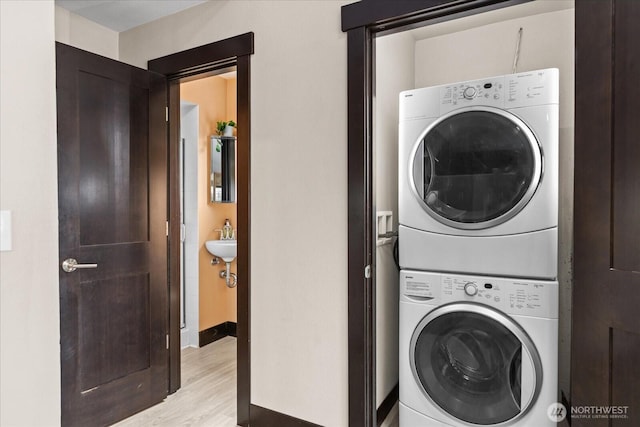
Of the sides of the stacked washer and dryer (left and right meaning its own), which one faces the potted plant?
right

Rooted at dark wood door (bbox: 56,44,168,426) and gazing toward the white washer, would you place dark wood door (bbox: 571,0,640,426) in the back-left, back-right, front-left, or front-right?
front-right

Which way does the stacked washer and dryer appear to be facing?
toward the camera

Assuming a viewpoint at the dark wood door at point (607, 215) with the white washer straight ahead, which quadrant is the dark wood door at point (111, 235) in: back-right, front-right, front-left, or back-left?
front-left

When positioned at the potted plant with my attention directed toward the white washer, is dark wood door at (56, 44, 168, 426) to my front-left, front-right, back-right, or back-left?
front-right

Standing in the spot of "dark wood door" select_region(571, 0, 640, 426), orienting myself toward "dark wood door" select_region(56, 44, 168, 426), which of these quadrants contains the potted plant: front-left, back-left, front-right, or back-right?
front-right

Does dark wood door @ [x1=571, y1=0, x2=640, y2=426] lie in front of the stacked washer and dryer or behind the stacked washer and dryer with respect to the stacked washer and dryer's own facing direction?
in front

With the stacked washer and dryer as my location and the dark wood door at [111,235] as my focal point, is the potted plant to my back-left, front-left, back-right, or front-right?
front-right

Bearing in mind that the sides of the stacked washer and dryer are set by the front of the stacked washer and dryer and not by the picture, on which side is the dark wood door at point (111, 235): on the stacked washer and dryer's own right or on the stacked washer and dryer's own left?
on the stacked washer and dryer's own right

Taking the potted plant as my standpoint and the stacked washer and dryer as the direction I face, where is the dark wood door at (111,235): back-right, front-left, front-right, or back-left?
front-right

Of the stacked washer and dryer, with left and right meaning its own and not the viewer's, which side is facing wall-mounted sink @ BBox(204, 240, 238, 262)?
right

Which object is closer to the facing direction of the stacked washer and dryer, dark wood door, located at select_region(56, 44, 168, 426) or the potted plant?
the dark wood door

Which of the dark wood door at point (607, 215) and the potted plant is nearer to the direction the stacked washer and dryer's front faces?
the dark wood door
